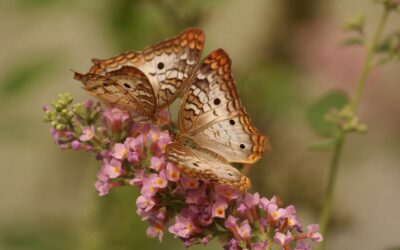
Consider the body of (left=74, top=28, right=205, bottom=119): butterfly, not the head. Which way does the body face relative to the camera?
to the viewer's right
